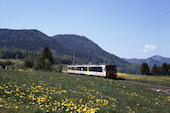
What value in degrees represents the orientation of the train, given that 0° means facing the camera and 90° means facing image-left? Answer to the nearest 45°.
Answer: approximately 315°
